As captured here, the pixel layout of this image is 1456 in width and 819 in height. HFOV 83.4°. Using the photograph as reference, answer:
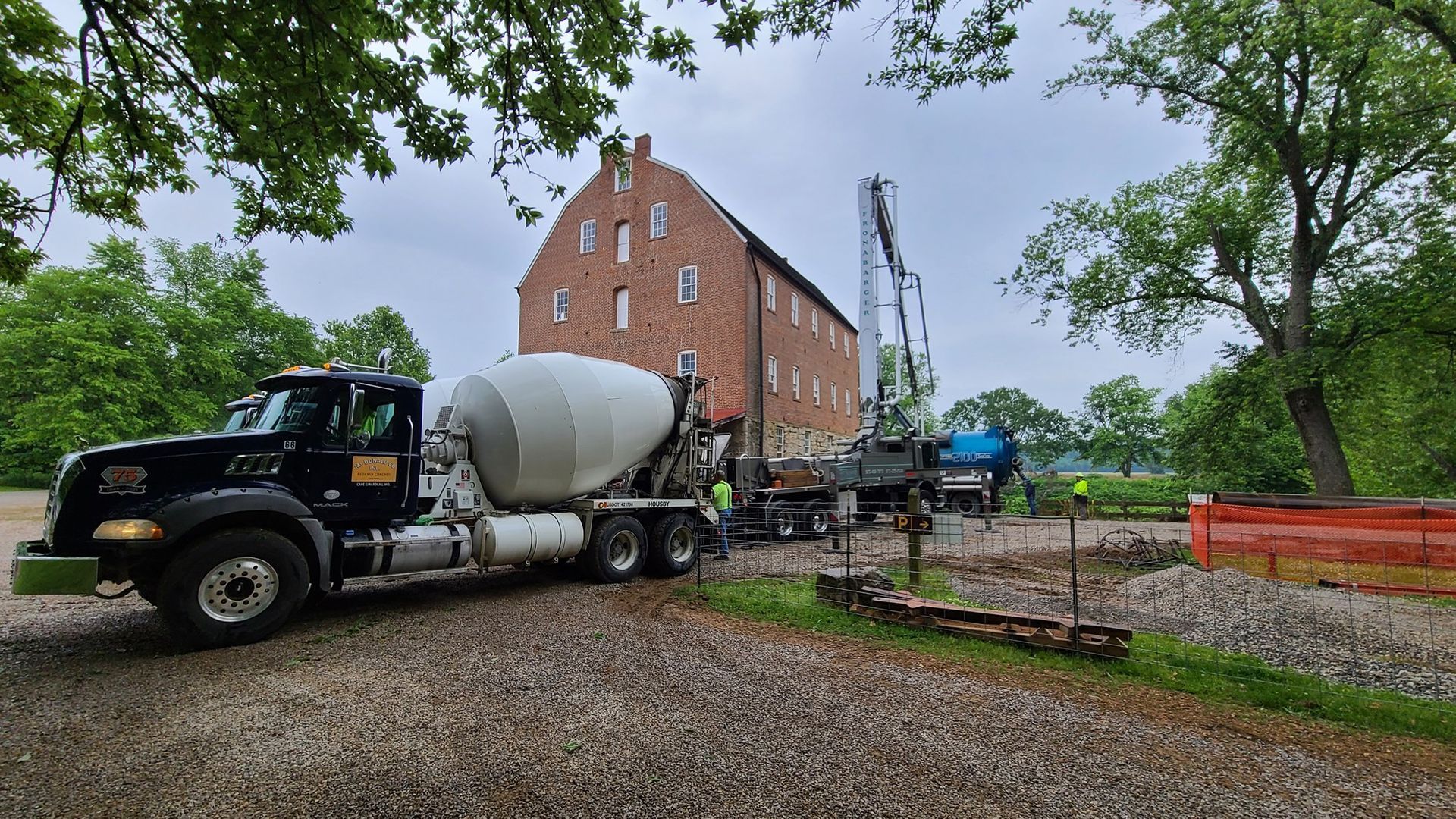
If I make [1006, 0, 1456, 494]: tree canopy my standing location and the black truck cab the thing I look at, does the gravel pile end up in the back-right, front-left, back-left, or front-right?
front-left

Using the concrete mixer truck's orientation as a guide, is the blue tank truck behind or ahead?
behind

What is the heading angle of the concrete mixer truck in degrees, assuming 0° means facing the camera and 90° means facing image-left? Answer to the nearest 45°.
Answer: approximately 45°

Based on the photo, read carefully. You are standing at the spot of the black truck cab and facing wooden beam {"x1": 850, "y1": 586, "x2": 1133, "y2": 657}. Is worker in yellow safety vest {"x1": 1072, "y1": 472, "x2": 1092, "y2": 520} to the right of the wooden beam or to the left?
left

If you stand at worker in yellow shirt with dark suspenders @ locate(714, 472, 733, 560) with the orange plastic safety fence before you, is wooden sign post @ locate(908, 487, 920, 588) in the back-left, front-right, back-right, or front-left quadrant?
front-right
